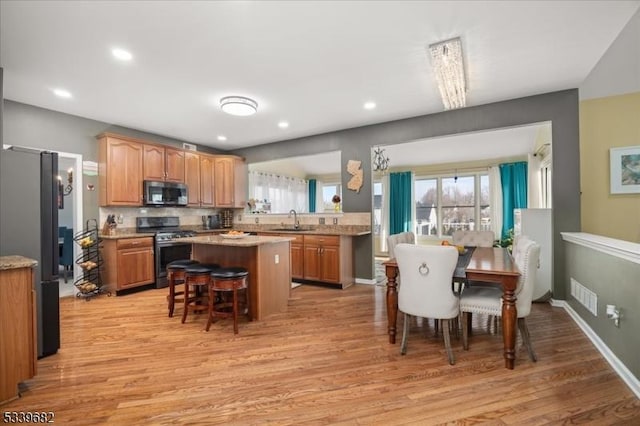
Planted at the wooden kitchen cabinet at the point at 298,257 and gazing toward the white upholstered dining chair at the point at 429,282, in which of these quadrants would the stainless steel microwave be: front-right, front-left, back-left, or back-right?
back-right

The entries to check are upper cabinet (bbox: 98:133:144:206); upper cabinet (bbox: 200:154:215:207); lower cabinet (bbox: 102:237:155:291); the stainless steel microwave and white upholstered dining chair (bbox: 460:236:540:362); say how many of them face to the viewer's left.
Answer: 1

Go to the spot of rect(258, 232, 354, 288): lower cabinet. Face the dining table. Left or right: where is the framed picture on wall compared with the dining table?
left

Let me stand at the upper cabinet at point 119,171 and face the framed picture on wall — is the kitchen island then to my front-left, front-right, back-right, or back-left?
front-right

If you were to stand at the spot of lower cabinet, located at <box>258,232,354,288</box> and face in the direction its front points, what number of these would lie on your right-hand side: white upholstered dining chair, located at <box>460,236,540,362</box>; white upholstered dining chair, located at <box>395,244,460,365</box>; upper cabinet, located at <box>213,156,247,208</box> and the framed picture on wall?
1

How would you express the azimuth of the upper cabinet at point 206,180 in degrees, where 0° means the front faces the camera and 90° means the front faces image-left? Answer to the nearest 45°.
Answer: approximately 315°

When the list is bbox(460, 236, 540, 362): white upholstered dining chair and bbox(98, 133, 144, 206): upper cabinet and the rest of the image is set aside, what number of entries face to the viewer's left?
1

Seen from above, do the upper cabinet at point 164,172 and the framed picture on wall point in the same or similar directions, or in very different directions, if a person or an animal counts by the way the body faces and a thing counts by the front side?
very different directions

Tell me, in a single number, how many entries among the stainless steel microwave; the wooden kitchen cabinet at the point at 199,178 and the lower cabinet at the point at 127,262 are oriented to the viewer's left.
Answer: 0

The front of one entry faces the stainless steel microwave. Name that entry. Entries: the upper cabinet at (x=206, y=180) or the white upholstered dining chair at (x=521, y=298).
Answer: the white upholstered dining chair

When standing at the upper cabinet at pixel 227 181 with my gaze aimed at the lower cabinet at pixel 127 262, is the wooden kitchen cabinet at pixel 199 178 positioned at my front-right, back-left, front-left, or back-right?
front-right

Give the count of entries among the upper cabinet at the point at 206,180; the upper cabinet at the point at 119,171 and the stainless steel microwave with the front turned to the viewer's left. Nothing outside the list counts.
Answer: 0

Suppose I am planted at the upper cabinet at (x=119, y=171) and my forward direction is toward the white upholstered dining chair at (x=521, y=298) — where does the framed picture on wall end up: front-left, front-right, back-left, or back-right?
front-left
